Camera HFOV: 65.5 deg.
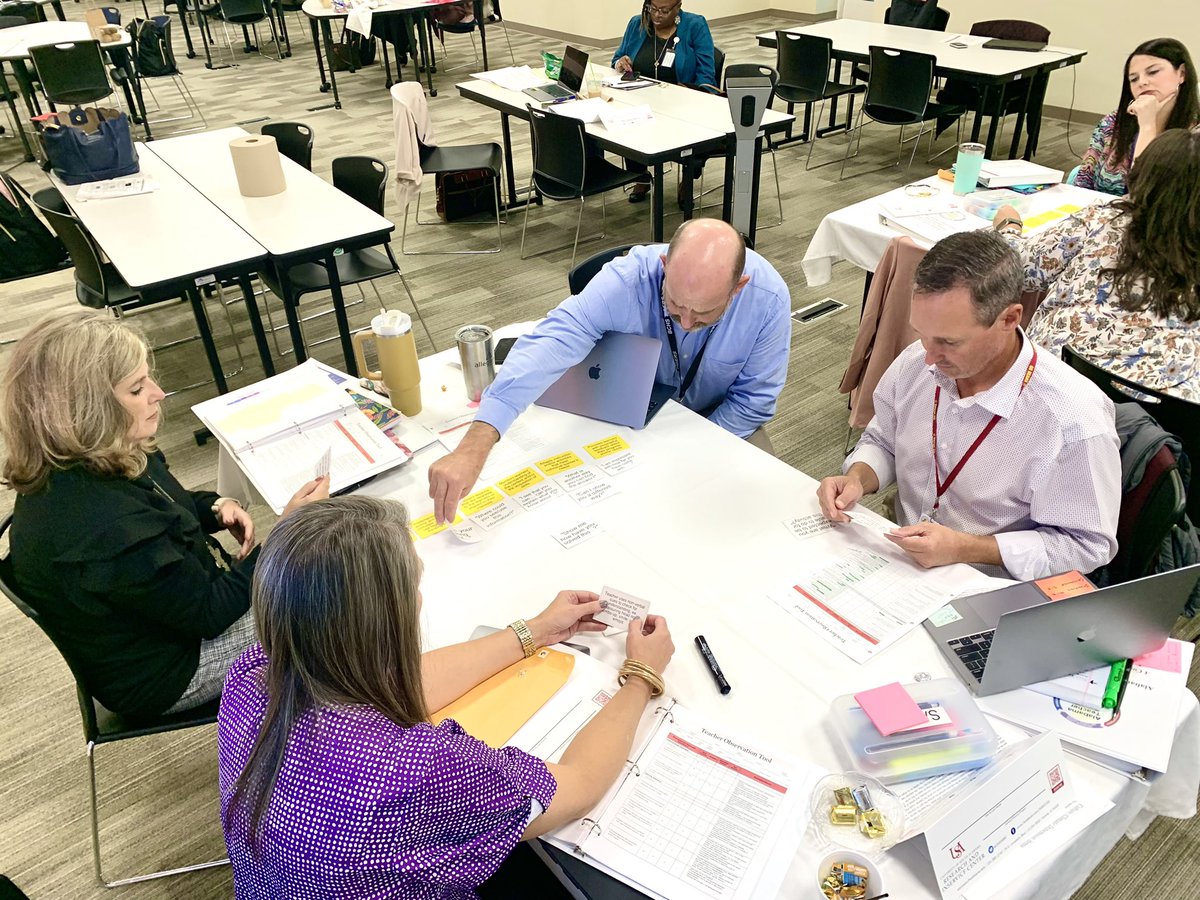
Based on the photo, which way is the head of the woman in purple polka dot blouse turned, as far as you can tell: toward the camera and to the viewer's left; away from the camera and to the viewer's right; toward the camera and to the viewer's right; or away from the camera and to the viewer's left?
away from the camera and to the viewer's right

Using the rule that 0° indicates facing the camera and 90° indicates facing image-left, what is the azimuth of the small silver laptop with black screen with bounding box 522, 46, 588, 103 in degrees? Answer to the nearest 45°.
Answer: approximately 45°

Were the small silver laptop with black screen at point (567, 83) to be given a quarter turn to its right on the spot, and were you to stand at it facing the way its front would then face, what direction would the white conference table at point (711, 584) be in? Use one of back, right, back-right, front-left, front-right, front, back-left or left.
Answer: back-left

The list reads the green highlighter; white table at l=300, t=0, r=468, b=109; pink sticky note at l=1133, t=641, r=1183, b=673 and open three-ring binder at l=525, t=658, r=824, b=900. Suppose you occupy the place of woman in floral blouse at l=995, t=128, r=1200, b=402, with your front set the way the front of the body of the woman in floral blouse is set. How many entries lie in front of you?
1

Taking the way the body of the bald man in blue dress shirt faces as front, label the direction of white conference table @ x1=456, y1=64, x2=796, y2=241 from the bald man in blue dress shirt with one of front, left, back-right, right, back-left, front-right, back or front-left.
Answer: back-right

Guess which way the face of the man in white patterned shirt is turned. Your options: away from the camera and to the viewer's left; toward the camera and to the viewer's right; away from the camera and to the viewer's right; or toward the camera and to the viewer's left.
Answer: toward the camera and to the viewer's left

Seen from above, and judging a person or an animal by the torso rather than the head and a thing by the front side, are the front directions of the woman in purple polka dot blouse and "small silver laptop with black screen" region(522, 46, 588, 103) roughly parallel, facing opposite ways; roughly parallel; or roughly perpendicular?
roughly parallel, facing opposite ways

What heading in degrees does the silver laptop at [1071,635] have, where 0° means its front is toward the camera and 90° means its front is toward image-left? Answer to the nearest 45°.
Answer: approximately 135°

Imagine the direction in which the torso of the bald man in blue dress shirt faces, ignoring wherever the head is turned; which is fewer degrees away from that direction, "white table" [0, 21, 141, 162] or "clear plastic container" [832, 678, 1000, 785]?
the clear plastic container

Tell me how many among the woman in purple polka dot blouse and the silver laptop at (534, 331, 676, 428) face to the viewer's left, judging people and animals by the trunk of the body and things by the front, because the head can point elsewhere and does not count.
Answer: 0

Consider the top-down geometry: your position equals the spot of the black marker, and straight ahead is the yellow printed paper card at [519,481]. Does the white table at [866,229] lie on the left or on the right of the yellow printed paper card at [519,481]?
right

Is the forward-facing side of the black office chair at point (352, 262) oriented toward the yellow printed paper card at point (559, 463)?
no

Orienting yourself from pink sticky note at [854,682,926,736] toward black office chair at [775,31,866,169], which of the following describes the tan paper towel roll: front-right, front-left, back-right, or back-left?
front-left

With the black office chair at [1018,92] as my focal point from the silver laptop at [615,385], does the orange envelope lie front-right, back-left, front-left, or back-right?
back-right

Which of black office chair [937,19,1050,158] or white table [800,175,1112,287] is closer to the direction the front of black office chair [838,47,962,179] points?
the black office chair

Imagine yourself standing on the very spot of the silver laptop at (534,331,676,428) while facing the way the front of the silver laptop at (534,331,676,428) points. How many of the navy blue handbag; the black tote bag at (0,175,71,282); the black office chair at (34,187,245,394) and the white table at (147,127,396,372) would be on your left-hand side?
4

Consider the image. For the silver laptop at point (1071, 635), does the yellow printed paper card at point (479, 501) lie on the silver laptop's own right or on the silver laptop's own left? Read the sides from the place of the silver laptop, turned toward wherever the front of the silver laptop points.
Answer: on the silver laptop's own left

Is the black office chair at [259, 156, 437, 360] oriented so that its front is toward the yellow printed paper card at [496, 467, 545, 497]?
no
